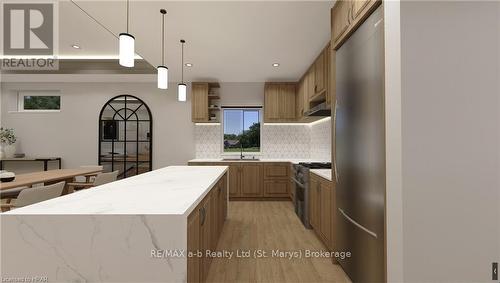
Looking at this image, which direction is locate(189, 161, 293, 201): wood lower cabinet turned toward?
toward the camera

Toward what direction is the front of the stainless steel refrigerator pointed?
to the viewer's left

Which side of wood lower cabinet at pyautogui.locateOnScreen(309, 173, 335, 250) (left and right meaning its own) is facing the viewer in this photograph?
left

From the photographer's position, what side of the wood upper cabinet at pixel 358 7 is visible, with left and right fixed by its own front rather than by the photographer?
left

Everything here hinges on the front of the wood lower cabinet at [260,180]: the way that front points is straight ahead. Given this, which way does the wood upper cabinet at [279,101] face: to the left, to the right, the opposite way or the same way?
the same way

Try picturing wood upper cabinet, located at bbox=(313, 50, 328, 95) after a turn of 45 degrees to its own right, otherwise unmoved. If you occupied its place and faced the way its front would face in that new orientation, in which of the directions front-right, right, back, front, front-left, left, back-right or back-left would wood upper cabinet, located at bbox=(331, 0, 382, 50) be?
back-left

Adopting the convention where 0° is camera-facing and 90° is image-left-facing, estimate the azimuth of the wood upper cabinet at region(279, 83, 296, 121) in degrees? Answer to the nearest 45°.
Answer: approximately 0°

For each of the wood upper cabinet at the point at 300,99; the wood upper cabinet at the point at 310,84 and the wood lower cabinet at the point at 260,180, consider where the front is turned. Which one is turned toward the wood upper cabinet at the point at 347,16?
the wood lower cabinet

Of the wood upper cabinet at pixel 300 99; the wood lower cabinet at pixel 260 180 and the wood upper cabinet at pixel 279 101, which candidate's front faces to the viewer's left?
the wood upper cabinet at pixel 300 99

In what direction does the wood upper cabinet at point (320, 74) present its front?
to the viewer's left

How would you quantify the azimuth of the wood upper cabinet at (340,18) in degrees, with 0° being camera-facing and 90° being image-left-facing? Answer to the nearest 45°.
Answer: approximately 90°

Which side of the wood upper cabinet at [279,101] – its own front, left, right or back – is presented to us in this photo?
front

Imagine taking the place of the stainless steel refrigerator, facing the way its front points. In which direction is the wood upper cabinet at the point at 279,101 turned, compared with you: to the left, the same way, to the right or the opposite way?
to the left

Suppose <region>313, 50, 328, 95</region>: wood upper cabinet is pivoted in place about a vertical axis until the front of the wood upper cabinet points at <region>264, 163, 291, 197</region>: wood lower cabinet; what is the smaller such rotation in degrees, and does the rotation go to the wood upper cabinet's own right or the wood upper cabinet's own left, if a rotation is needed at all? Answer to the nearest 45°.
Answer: approximately 45° to the wood upper cabinet's own right

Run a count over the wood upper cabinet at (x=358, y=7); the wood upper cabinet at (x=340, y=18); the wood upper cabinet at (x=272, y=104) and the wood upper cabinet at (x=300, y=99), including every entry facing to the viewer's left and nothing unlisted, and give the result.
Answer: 3

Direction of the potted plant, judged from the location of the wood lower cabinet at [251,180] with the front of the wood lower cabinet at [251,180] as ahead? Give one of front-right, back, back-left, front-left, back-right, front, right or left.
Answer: right
